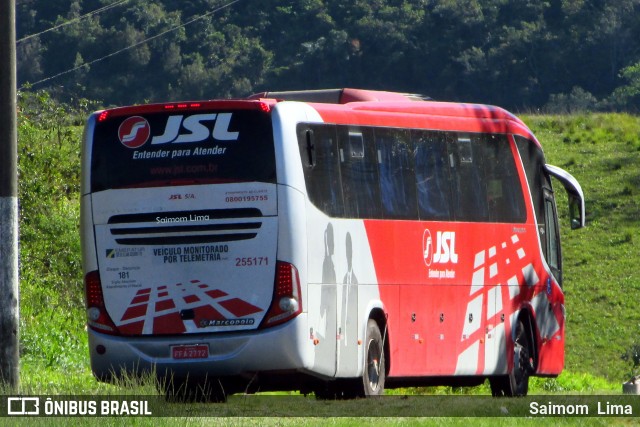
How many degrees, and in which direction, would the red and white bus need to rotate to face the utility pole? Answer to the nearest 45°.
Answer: approximately 135° to its left

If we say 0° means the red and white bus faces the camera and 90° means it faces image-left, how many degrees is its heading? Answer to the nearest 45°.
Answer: approximately 225°
